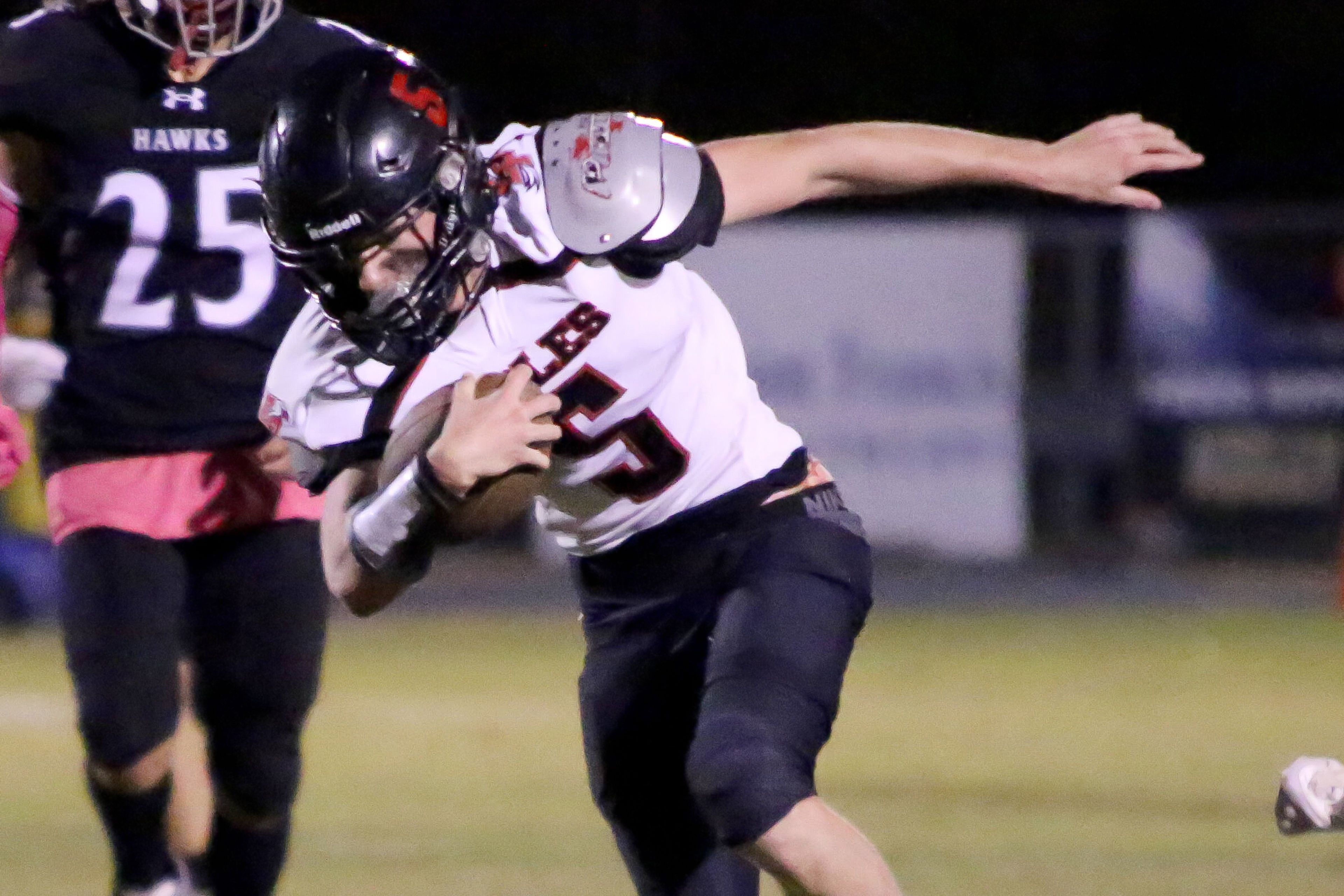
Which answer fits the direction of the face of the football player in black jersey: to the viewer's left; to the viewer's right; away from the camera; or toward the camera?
toward the camera

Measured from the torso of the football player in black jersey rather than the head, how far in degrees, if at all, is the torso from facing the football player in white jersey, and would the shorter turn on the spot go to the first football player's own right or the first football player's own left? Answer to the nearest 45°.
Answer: approximately 45° to the first football player's own left

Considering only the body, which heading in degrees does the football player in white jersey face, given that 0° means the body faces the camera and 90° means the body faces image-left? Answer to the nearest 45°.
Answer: approximately 45°

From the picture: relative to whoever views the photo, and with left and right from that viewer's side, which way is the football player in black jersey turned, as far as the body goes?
facing the viewer

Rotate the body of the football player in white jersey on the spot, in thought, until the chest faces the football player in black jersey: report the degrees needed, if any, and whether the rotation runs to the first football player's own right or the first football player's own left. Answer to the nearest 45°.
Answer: approximately 90° to the first football player's own right

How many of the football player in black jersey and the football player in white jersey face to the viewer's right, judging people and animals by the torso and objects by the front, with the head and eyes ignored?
0
